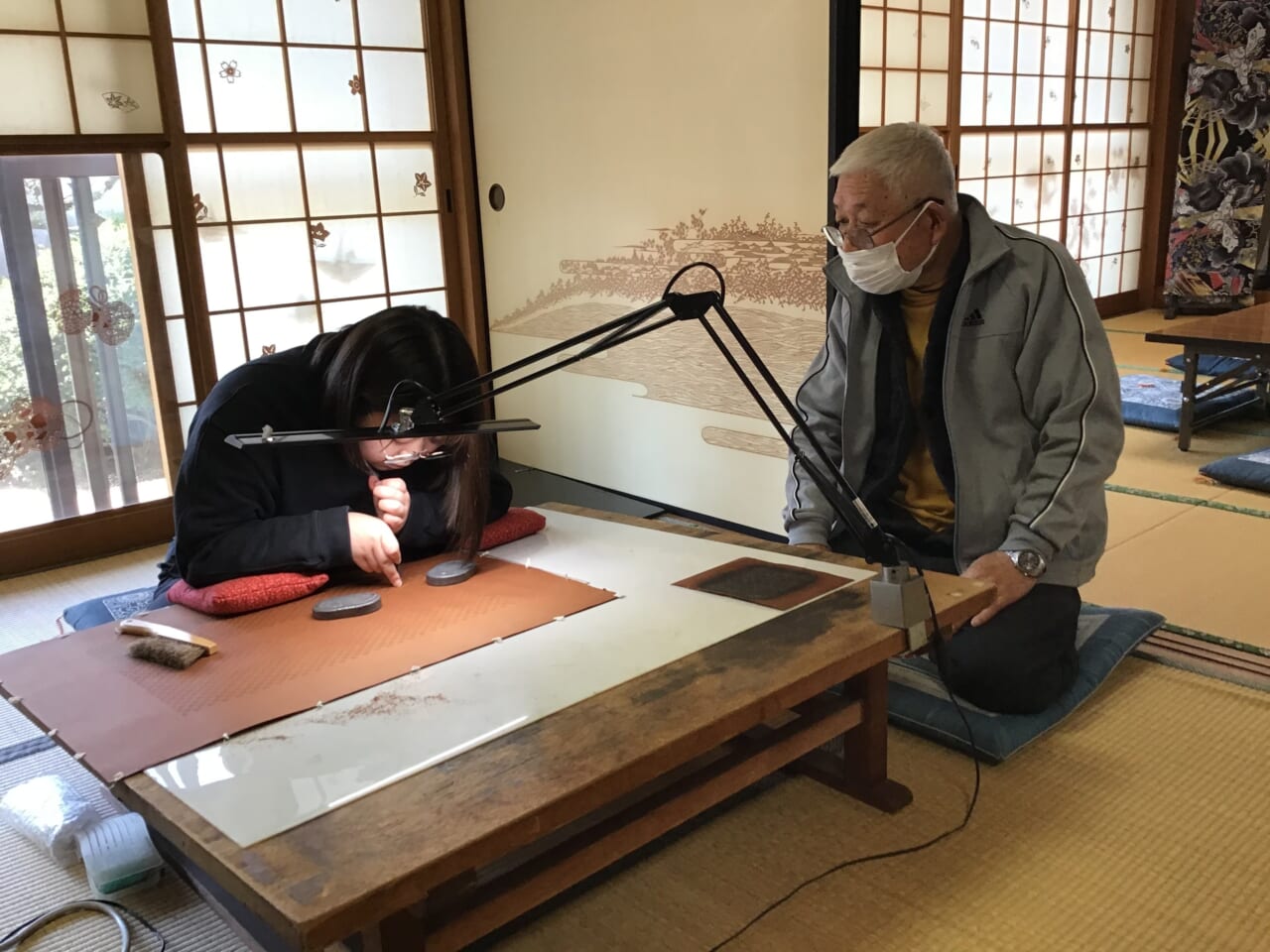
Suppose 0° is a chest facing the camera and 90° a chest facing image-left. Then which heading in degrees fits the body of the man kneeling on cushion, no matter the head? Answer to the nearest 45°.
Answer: approximately 45°

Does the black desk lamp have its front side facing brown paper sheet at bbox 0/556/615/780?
yes

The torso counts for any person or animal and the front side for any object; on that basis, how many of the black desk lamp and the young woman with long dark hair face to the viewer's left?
1

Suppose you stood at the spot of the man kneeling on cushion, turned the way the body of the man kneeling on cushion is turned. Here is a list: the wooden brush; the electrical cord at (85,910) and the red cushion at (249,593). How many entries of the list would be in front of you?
3

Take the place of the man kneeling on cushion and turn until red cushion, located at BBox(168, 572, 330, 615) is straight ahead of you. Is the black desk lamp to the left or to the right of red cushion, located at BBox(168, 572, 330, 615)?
left

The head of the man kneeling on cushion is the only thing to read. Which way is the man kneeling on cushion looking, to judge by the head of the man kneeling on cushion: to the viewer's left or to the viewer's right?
to the viewer's left

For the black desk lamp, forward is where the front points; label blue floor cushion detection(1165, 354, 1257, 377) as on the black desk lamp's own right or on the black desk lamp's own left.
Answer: on the black desk lamp's own right

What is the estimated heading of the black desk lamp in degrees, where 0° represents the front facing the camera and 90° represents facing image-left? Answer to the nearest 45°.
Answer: approximately 90°

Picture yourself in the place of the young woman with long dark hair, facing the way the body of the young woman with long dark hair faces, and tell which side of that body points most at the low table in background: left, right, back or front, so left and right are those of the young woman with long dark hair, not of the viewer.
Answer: left

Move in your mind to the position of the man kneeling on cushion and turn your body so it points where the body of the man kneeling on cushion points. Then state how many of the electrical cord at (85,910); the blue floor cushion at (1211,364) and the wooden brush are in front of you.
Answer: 2

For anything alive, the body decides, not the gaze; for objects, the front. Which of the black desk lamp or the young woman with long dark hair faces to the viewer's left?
the black desk lamp
